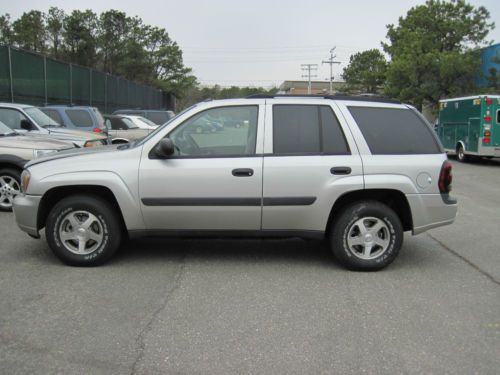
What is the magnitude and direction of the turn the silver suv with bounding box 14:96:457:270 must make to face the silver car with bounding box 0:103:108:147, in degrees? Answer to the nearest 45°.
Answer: approximately 45° to its right

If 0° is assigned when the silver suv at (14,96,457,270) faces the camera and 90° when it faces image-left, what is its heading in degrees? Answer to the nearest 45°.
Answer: approximately 90°

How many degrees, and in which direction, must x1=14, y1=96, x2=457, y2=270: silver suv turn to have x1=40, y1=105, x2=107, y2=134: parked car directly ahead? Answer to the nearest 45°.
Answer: approximately 45° to its right

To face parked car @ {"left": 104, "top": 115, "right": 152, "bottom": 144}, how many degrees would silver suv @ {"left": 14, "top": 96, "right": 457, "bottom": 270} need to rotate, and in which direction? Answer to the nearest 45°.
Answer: approximately 90° to its right

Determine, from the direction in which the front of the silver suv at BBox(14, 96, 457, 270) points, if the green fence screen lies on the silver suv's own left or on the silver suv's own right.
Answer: on the silver suv's own right

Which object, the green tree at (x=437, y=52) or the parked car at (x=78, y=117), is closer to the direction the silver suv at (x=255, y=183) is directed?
the parked car

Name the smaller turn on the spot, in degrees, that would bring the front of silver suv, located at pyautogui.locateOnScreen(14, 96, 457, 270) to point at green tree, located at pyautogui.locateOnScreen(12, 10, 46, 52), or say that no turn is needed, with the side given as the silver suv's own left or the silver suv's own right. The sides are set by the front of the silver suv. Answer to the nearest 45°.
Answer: approximately 45° to the silver suv's own right

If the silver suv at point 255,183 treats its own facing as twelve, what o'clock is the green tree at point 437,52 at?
The green tree is roughly at 4 o'clock from the silver suv.
